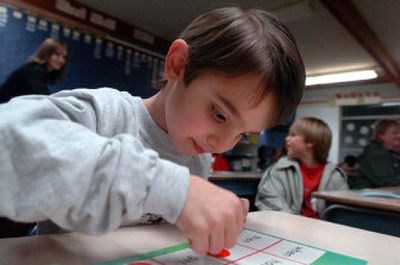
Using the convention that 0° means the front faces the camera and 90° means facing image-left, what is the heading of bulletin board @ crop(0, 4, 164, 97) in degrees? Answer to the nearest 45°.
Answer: approximately 315°

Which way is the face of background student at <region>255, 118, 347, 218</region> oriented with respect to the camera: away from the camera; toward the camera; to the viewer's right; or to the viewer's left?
to the viewer's left

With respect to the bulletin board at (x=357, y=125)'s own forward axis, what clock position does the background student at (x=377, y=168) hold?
The background student is roughly at 12 o'clock from the bulletin board.

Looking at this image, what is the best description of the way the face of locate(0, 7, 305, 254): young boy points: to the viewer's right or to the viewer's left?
to the viewer's right

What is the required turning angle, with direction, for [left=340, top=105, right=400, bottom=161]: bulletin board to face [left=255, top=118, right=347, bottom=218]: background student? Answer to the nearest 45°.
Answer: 0° — it already faces them

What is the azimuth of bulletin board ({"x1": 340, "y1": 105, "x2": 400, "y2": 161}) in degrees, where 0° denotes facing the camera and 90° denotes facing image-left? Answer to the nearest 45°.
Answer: approximately 0°

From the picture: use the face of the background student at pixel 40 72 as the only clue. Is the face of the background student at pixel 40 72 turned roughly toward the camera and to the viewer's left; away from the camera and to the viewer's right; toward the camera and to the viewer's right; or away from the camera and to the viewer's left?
toward the camera and to the viewer's right

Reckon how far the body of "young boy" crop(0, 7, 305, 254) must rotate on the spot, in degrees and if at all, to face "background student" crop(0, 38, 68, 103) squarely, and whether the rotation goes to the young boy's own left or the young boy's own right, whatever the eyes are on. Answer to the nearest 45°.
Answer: approximately 135° to the young boy's own left

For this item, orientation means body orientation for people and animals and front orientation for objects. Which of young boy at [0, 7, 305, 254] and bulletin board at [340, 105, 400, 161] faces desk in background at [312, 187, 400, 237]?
the bulletin board

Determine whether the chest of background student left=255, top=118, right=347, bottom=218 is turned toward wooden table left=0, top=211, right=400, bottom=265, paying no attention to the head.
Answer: yes

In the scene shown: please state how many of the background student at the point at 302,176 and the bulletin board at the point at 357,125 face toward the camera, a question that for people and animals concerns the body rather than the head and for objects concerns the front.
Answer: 2
